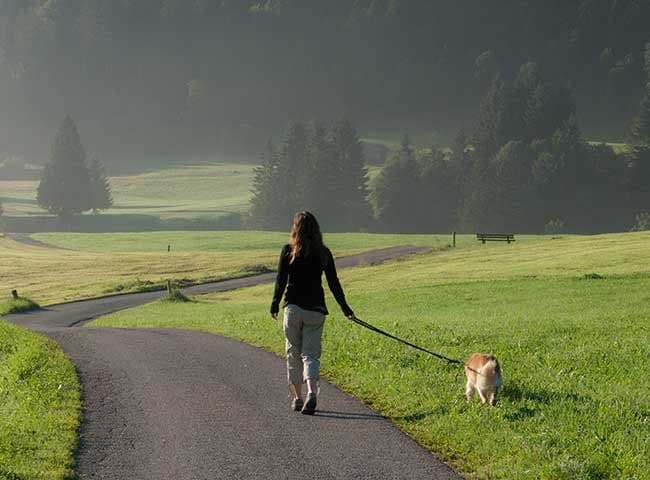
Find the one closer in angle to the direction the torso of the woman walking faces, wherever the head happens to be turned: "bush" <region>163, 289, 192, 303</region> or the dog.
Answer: the bush

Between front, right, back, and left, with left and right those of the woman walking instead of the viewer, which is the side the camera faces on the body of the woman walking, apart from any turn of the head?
back

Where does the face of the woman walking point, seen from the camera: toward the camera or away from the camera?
away from the camera

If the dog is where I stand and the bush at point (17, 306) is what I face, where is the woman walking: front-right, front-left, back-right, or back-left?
front-left

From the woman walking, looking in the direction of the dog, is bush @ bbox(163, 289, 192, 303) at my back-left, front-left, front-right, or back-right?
back-left

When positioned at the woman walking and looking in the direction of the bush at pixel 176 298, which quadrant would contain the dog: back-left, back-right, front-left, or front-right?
back-right

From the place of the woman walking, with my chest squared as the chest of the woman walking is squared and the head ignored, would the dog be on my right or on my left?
on my right

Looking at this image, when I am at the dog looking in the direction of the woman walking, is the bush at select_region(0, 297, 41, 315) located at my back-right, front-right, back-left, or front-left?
front-right

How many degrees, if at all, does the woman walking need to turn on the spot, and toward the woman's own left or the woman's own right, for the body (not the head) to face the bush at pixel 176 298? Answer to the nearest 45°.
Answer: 0° — they already face it

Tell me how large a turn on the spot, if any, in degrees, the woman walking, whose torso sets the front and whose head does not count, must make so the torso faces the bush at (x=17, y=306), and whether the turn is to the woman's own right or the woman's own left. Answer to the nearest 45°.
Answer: approximately 45° to the woman's own left
